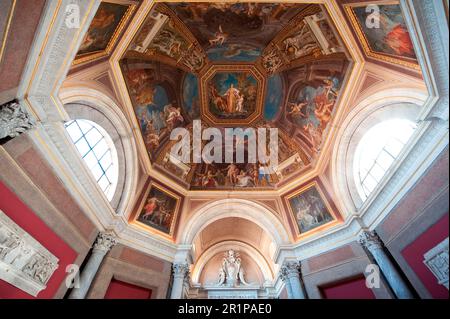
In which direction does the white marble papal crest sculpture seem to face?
toward the camera

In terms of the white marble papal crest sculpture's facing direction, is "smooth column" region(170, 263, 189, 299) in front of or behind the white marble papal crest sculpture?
in front
